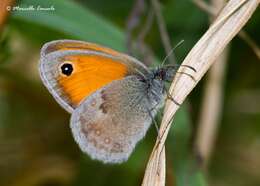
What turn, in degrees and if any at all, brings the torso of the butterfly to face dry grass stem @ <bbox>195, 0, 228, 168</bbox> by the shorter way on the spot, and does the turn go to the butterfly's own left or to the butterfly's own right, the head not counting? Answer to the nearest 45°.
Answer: approximately 45° to the butterfly's own left

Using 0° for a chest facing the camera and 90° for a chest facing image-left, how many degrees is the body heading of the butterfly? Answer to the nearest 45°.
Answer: approximately 270°
